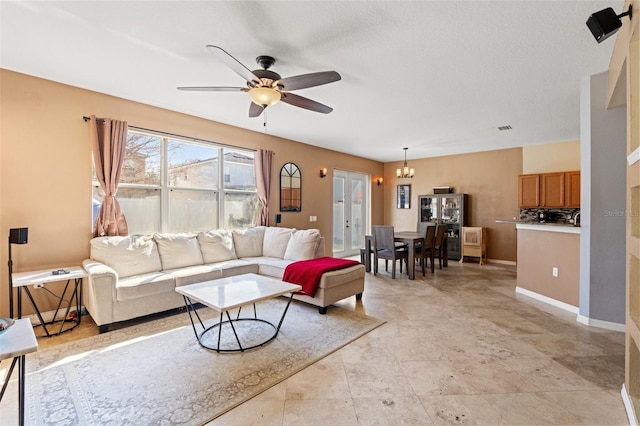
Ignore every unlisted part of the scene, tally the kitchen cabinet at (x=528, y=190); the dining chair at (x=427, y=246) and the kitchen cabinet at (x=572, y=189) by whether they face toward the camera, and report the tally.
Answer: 2

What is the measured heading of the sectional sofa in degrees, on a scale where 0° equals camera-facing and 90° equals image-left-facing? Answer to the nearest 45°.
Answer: approximately 315°

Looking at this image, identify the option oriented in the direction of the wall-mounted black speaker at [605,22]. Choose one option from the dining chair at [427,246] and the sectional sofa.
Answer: the sectional sofa

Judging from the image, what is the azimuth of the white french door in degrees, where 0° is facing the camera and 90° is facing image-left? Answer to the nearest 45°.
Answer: approximately 315°

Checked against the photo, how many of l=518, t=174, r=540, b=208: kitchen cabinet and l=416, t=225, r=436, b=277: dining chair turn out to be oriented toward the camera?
1
